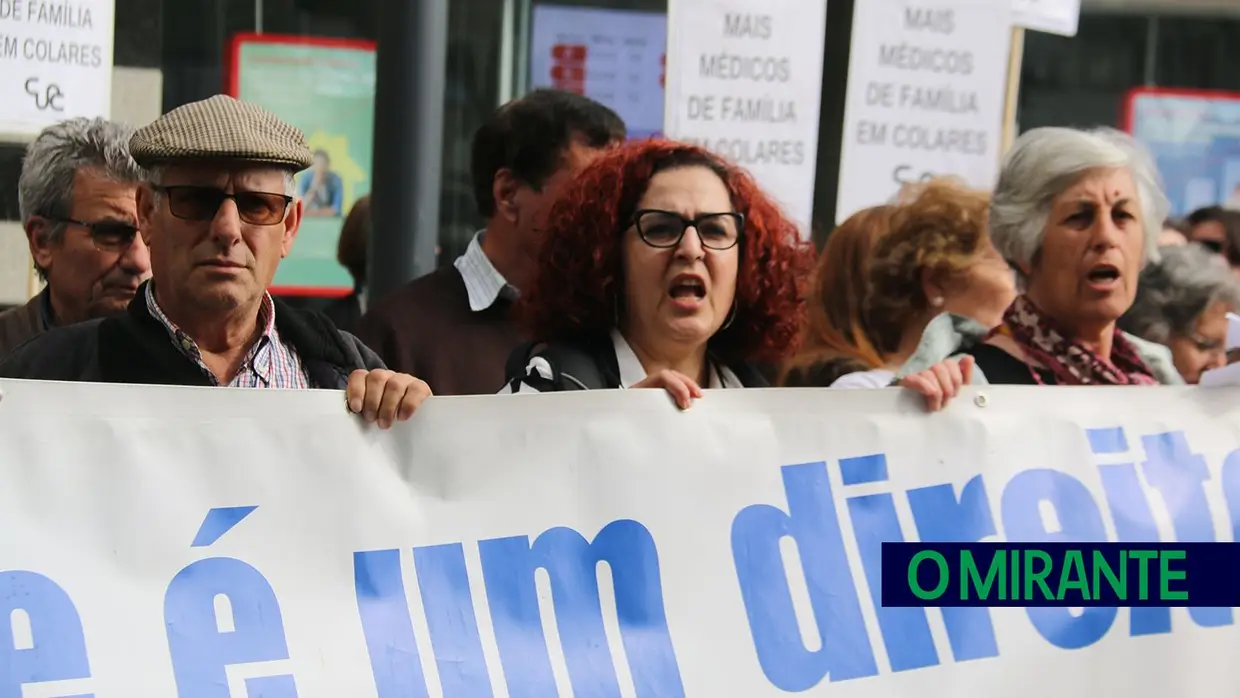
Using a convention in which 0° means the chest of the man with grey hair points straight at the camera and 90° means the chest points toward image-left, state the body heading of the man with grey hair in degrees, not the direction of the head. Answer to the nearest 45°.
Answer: approximately 315°

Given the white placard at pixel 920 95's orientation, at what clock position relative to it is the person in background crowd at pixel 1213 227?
The person in background crowd is roughly at 7 o'clock from the white placard.

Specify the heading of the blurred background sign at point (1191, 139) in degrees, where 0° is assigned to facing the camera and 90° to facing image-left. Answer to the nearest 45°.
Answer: approximately 0°

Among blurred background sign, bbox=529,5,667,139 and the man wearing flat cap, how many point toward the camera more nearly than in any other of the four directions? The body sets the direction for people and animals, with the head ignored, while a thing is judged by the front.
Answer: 2

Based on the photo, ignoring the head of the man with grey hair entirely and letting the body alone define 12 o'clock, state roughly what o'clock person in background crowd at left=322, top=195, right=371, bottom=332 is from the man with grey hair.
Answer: The person in background crowd is roughly at 8 o'clock from the man with grey hair.

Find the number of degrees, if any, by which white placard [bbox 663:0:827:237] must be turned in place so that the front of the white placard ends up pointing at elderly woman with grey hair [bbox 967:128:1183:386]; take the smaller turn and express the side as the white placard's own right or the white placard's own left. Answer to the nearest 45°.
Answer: approximately 45° to the white placard's own left

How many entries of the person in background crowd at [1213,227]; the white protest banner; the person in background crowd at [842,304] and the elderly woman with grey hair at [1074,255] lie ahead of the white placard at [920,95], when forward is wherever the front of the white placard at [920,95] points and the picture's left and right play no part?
3

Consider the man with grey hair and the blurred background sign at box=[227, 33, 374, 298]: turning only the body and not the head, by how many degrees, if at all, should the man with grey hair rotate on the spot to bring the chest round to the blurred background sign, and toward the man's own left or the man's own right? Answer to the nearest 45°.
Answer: approximately 135° to the man's own left

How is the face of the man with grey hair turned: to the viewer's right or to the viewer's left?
to the viewer's right
